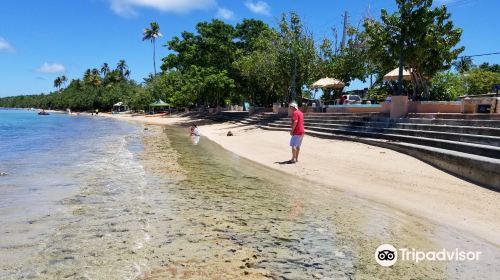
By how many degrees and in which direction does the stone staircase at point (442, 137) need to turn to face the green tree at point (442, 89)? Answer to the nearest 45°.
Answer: approximately 135° to its right

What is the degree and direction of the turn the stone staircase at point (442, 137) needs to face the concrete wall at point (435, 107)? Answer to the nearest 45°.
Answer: approximately 135° to its right

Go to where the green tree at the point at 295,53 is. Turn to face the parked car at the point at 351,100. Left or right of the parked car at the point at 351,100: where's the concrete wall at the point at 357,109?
right

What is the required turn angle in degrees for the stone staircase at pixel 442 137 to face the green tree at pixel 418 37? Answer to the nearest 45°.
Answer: approximately 135° to its right

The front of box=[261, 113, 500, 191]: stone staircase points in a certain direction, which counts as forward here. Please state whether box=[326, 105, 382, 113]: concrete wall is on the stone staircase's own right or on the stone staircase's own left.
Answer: on the stone staircase's own right

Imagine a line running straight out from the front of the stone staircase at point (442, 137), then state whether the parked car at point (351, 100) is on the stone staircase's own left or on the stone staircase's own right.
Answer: on the stone staircase's own right

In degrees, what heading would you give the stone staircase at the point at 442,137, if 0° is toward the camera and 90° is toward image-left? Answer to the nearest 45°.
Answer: approximately 45°

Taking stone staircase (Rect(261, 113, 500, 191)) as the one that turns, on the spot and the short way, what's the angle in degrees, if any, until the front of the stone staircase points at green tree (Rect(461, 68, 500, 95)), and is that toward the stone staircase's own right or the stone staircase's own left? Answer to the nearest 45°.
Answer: approximately 135° to the stone staircase's own right

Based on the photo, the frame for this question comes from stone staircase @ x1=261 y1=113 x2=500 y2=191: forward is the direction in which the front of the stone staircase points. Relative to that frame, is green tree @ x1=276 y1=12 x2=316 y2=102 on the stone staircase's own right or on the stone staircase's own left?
on the stone staircase's own right
